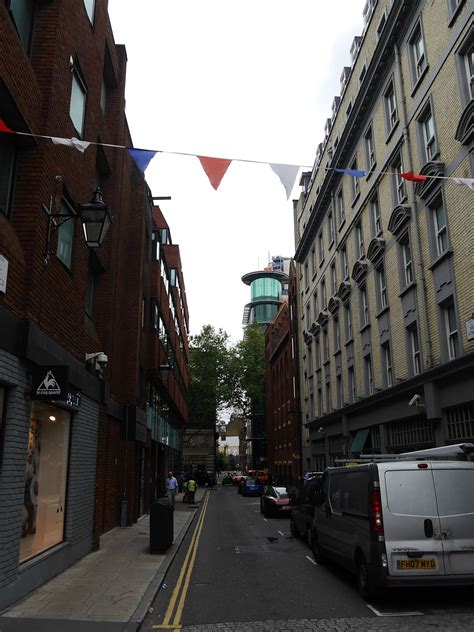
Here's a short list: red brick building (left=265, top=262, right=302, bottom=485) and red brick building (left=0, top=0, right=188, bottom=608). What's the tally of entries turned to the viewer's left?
1

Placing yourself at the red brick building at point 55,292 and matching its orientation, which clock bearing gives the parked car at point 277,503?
The parked car is roughly at 10 o'clock from the red brick building.

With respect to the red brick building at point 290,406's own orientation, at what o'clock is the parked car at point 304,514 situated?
The parked car is roughly at 9 o'clock from the red brick building.

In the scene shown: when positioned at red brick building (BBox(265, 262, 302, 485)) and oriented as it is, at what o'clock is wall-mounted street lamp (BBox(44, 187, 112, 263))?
The wall-mounted street lamp is roughly at 9 o'clock from the red brick building.

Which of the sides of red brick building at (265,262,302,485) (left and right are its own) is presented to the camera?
left

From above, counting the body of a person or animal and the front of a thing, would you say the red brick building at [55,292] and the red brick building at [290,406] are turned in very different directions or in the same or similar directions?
very different directions

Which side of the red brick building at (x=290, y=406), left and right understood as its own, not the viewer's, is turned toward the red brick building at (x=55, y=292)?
left

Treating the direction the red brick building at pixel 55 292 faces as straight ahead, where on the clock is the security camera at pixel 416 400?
The security camera is roughly at 11 o'clock from the red brick building.

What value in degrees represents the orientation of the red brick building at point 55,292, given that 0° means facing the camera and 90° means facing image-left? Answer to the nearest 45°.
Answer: approximately 270°

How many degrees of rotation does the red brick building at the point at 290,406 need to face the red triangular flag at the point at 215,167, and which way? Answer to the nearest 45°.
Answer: approximately 90° to its left

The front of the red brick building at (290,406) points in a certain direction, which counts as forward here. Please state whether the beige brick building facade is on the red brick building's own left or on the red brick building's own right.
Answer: on the red brick building's own left
